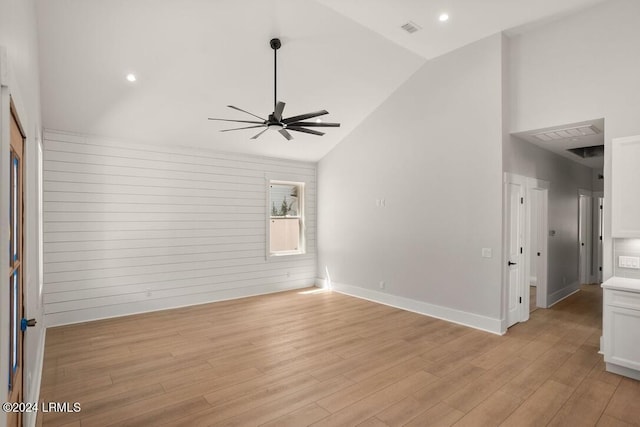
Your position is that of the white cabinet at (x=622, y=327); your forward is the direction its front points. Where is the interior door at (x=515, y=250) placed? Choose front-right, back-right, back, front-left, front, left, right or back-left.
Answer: right

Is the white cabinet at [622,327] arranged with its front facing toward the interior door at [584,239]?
no

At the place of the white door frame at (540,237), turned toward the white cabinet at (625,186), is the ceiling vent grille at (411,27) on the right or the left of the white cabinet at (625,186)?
right

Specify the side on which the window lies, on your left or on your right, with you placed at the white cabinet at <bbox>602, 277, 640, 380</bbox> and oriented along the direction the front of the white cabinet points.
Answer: on your right

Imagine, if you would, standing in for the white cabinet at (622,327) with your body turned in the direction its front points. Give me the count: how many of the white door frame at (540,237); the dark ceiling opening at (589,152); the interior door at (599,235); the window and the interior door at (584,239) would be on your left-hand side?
0

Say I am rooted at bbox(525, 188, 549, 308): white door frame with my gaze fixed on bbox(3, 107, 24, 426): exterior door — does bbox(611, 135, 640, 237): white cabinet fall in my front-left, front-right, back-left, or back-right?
front-left

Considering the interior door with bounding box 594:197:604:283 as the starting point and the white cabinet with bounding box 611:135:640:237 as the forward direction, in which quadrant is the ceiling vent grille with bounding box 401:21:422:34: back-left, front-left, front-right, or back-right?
front-right

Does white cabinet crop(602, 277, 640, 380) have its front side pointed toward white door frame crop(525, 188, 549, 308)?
no

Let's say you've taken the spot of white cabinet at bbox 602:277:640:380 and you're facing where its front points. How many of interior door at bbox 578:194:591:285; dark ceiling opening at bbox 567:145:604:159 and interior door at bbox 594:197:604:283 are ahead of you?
0

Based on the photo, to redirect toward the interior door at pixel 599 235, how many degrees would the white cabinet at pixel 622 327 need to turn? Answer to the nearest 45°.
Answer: approximately 135° to its right

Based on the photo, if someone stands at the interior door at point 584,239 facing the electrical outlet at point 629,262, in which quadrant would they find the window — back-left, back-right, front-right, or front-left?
front-right

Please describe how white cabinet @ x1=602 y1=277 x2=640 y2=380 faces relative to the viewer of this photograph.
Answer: facing the viewer and to the left of the viewer
